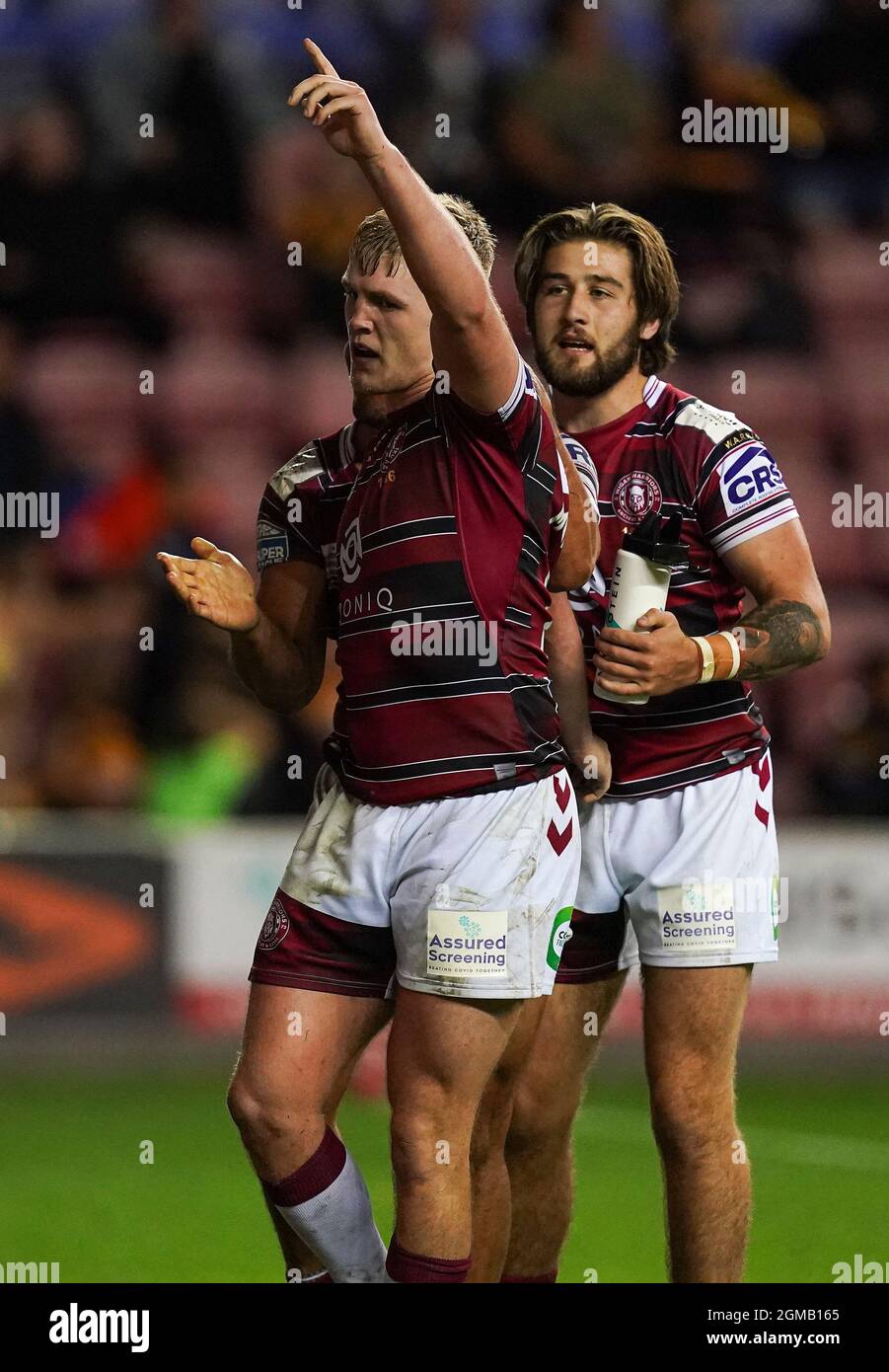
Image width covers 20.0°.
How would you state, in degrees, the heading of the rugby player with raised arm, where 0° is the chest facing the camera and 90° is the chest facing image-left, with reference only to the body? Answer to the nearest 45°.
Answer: approximately 45°
